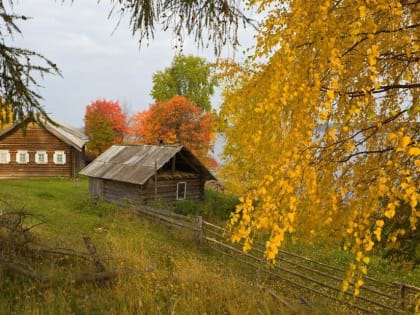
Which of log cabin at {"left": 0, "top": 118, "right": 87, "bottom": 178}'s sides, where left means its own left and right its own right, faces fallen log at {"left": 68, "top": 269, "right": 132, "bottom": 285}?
front

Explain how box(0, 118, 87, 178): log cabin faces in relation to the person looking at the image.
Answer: facing the viewer

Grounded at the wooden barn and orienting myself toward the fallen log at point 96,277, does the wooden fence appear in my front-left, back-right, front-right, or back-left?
front-left

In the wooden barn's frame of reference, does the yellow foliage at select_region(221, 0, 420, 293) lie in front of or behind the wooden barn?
in front

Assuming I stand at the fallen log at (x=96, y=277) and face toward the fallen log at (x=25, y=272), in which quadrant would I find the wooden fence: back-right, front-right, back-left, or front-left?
back-right

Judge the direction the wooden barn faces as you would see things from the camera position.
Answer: facing the viewer and to the right of the viewer

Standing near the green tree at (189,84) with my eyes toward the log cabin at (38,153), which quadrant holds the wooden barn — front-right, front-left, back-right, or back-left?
front-left

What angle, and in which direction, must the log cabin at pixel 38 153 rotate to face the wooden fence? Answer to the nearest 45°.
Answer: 0° — it already faces it

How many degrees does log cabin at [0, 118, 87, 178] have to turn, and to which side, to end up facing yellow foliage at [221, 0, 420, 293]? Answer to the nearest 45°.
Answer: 0° — it already faces it

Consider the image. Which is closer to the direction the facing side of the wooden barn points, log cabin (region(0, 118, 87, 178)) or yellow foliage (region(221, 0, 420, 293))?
the yellow foliage

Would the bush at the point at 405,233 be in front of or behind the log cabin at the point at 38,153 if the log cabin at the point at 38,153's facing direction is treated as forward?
in front

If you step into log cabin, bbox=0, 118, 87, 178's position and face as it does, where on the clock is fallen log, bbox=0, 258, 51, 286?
The fallen log is roughly at 12 o'clock from the log cabin.

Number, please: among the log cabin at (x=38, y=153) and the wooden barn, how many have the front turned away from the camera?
0

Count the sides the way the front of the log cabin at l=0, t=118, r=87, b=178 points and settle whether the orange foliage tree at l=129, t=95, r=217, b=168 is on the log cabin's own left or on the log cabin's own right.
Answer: on the log cabin's own left
